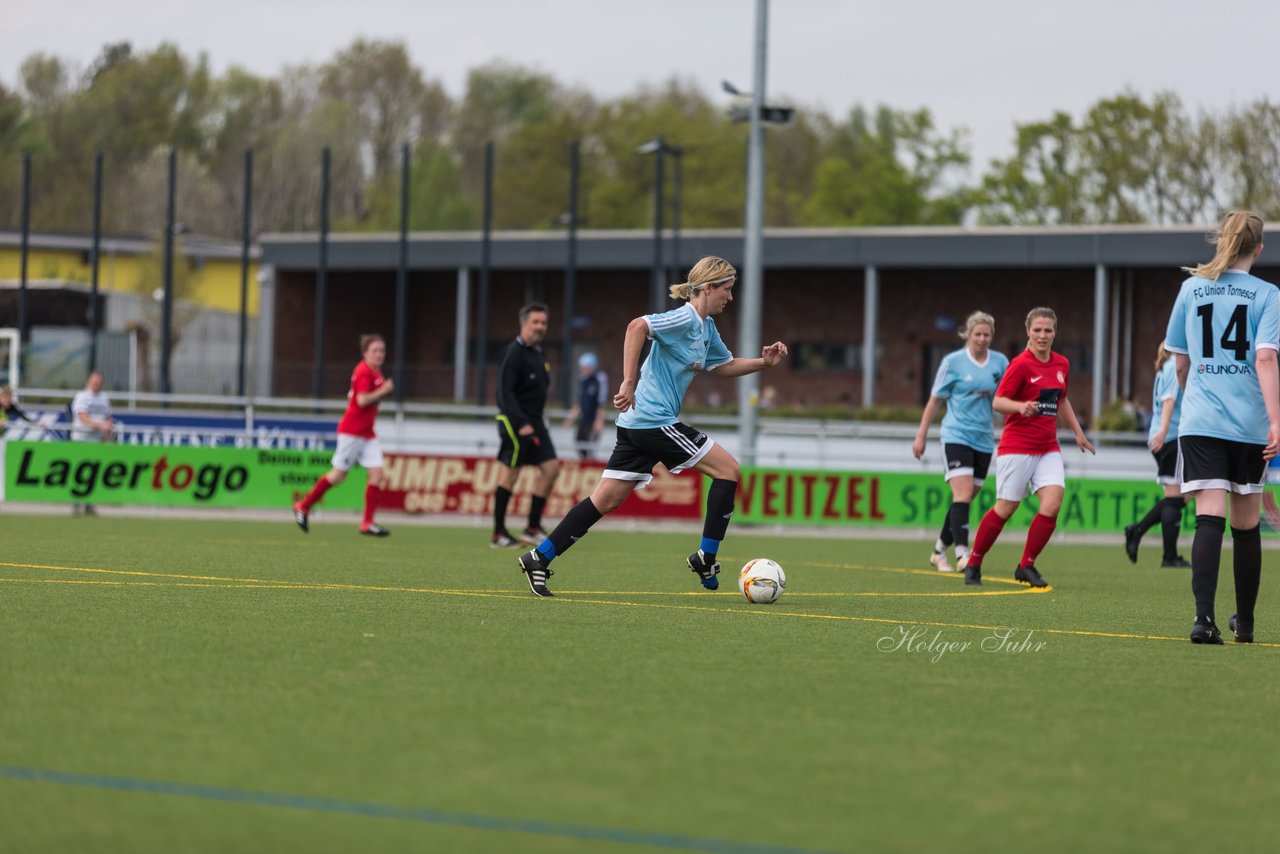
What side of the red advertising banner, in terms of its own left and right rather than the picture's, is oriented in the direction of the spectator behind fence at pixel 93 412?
right

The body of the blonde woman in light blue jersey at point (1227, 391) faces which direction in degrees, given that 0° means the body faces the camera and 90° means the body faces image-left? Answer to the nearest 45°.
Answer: approximately 180°

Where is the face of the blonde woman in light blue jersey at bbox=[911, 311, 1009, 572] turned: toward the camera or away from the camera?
toward the camera

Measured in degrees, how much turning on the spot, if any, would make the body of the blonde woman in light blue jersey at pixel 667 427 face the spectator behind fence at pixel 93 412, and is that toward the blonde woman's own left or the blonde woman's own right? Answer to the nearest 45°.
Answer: approximately 135° to the blonde woman's own left

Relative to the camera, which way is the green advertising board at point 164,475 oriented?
toward the camera

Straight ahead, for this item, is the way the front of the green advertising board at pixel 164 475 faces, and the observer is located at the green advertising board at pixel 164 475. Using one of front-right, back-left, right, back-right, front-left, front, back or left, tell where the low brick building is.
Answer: back-left

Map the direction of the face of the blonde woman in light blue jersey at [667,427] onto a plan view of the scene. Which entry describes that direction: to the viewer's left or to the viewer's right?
to the viewer's right

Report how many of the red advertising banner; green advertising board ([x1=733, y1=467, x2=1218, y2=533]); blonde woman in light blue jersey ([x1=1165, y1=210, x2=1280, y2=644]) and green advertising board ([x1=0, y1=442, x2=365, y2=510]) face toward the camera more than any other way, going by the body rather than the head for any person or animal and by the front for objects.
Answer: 3

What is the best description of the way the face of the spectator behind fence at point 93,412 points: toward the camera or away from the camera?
toward the camera

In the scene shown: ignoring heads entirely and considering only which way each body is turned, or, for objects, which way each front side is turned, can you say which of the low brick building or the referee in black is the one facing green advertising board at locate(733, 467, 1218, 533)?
the low brick building

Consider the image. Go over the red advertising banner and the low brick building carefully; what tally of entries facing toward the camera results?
2

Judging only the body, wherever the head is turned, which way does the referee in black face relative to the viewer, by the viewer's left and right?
facing the viewer and to the right of the viewer

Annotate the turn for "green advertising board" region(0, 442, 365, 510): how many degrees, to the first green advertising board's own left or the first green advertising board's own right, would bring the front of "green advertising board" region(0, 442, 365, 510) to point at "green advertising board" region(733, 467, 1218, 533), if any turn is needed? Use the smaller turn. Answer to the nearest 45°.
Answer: approximately 90° to the first green advertising board's own left

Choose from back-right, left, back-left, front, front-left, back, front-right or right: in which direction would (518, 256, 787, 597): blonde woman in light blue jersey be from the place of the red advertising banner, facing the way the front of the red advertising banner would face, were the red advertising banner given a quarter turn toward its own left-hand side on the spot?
right

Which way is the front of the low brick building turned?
toward the camera
